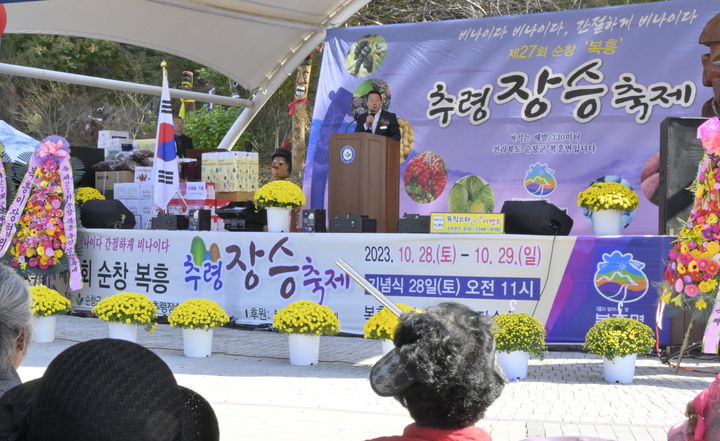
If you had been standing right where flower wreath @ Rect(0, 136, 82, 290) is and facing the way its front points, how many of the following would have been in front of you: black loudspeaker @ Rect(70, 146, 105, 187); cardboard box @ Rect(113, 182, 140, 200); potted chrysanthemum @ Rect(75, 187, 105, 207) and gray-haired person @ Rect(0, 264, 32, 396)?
1

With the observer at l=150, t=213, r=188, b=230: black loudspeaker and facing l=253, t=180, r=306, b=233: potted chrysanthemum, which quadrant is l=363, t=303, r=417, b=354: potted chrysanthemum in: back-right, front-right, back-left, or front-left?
front-right

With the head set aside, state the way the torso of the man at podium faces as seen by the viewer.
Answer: toward the camera

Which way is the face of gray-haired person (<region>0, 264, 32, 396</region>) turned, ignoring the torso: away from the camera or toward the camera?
away from the camera

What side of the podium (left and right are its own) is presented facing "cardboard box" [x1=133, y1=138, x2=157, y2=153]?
right

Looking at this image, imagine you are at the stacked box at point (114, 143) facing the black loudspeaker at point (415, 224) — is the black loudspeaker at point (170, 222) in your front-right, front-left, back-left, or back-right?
front-right

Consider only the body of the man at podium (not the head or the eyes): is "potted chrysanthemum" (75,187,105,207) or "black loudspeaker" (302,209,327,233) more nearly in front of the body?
the black loudspeaker

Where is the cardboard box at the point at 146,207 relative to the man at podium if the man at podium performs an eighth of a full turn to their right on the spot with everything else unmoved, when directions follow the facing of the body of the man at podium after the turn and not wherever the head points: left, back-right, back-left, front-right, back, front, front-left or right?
front-right

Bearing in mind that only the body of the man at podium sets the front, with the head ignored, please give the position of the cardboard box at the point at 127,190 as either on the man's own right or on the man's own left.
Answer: on the man's own right

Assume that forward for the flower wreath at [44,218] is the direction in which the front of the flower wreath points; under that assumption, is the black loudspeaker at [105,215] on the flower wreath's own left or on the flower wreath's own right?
on the flower wreath's own left

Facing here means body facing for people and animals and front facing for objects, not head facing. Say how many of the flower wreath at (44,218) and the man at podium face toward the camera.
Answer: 2

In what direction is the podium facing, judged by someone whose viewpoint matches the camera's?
facing the viewer and to the left of the viewer

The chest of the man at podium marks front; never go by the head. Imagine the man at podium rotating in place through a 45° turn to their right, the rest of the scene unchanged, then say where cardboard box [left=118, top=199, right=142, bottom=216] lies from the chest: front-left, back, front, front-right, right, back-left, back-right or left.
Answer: front-right

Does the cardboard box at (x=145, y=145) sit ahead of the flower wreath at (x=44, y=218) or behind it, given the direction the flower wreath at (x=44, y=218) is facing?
behind

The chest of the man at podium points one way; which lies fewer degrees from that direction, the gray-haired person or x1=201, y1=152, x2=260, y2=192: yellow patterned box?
the gray-haired person
